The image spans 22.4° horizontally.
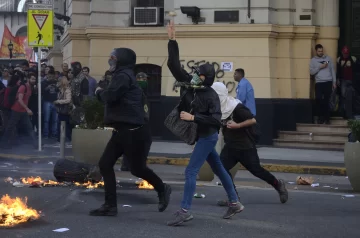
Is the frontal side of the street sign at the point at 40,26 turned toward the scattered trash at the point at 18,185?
yes

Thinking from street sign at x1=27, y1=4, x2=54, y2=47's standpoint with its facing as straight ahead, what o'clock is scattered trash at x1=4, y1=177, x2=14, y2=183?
The scattered trash is roughly at 12 o'clock from the street sign.

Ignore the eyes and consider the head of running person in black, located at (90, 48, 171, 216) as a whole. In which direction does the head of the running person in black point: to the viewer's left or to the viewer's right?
to the viewer's left

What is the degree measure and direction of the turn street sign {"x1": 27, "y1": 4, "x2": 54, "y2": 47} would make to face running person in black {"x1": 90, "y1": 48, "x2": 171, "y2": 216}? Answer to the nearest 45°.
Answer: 0° — it already faces them

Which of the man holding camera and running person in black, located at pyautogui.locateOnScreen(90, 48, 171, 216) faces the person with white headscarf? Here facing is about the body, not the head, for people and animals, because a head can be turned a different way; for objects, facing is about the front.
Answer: the man holding camera

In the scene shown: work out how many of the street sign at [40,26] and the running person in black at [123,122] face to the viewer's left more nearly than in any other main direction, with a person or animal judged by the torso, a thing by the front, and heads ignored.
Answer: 1

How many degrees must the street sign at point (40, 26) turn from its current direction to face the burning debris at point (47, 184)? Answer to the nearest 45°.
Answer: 0° — it already faces it

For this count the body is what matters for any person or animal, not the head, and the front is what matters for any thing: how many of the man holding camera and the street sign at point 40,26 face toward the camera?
2

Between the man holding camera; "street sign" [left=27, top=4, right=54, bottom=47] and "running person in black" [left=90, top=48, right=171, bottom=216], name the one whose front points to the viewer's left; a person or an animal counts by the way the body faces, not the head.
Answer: the running person in black

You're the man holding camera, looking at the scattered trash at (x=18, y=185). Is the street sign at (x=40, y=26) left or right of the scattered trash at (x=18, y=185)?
right
